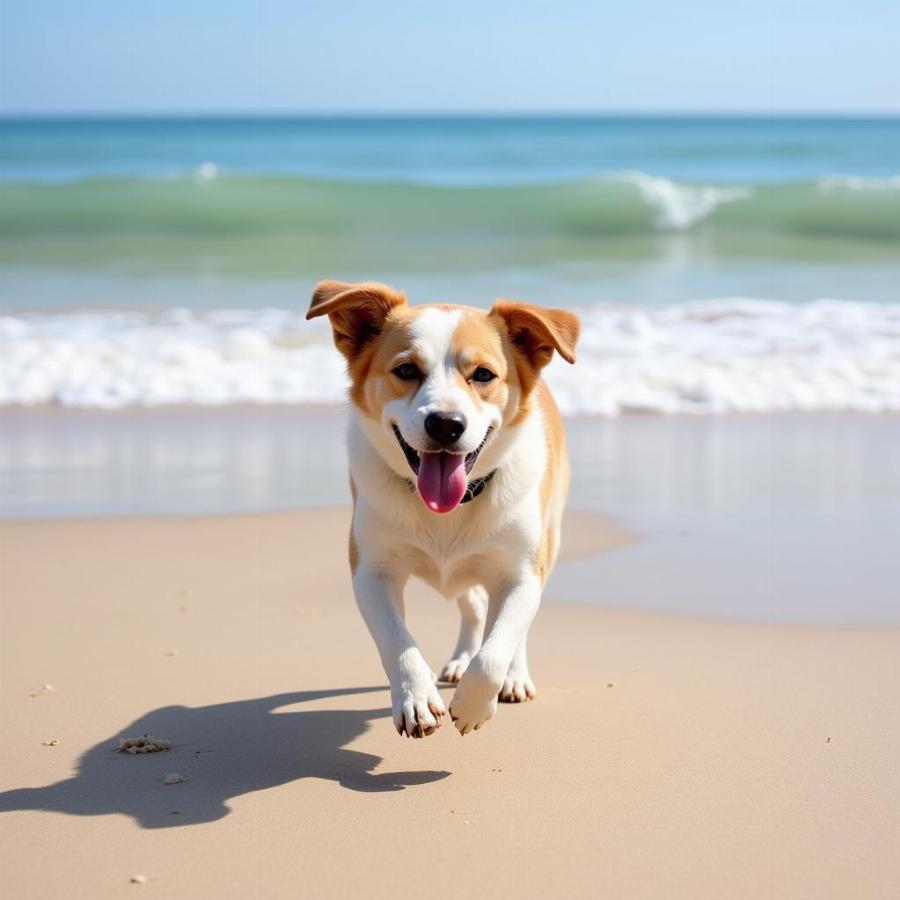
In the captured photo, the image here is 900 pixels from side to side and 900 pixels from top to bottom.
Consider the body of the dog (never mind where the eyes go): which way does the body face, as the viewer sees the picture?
toward the camera
